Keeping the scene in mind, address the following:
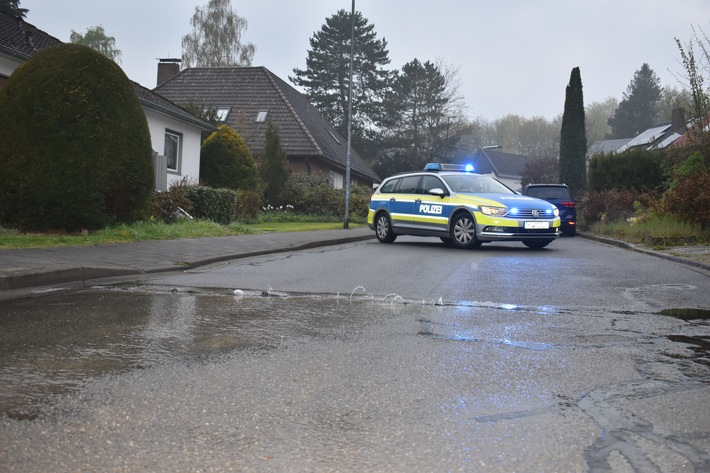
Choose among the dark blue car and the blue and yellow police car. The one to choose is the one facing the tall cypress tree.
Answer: the dark blue car

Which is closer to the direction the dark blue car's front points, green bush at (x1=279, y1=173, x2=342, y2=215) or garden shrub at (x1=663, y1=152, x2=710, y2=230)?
the green bush

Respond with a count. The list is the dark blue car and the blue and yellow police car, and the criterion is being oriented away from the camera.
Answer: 1

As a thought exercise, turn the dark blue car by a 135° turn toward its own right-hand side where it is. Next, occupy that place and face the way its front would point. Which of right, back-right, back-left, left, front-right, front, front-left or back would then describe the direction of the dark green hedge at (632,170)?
left

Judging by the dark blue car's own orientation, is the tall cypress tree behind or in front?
in front

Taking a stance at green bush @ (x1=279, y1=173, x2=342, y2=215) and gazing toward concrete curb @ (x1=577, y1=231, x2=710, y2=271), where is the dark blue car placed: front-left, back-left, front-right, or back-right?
front-left

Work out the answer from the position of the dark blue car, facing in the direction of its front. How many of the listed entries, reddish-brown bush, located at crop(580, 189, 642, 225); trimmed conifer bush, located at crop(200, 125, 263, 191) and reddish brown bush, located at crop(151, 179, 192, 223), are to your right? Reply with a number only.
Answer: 1

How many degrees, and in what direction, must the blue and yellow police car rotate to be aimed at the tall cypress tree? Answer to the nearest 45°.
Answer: approximately 135° to its left

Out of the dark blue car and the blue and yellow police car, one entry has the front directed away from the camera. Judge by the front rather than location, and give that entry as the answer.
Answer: the dark blue car

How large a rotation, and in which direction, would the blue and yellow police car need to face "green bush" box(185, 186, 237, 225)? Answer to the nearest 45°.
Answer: approximately 135° to its right

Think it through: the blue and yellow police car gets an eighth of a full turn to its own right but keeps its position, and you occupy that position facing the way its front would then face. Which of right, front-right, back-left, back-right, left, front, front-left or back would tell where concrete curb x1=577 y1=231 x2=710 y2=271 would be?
left

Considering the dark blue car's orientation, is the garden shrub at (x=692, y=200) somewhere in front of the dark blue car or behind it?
behind

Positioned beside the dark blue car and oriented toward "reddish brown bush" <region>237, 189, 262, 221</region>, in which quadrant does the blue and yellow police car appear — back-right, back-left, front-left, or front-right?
front-left

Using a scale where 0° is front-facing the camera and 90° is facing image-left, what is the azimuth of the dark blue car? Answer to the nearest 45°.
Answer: approximately 180°
